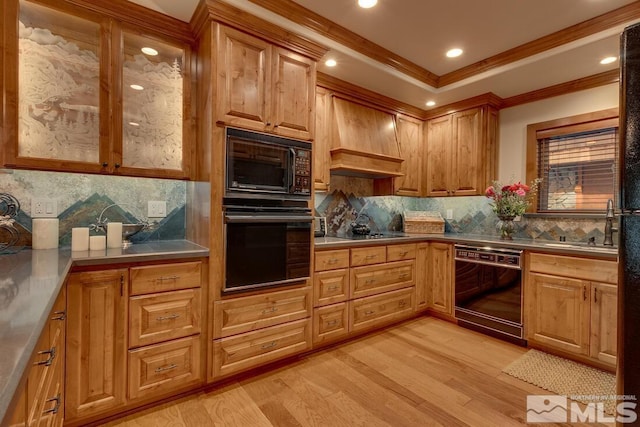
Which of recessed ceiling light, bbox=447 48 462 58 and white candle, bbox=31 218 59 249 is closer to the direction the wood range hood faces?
the recessed ceiling light

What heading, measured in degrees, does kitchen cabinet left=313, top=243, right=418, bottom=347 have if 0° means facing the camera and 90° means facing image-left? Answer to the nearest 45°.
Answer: approximately 315°

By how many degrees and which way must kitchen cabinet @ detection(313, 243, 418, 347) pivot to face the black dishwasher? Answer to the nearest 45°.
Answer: approximately 45° to its left

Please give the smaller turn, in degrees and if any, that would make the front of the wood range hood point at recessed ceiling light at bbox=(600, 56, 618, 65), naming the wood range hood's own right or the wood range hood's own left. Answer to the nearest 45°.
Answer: approximately 45° to the wood range hood's own left

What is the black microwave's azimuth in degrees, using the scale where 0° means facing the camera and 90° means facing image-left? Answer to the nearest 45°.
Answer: approximately 315°

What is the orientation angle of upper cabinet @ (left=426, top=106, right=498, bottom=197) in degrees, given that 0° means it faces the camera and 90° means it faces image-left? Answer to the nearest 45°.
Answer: approximately 45°

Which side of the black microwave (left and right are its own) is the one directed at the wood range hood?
left
